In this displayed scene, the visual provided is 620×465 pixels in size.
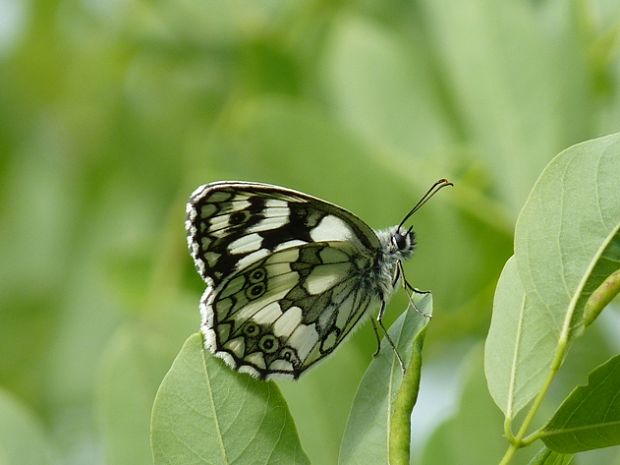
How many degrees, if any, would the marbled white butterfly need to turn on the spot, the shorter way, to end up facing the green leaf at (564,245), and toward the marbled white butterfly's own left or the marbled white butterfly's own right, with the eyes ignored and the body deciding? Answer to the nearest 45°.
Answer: approximately 45° to the marbled white butterfly's own right

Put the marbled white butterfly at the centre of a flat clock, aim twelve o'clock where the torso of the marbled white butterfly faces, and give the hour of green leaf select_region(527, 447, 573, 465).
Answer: The green leaf is roughly at 2 o'clock from the marbled white butterfly.

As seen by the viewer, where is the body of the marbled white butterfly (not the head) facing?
to the viewer's right

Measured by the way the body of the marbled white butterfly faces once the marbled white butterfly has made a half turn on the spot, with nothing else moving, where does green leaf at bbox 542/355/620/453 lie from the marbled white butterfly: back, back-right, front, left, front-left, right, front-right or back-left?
back-left
